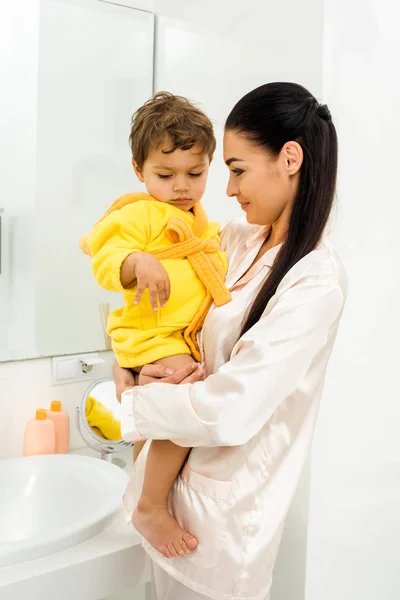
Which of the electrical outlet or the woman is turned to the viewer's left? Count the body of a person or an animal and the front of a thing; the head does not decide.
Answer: the woman

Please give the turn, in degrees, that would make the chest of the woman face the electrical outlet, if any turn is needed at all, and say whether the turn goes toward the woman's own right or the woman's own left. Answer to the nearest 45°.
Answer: approximately 45° to the woman's own right

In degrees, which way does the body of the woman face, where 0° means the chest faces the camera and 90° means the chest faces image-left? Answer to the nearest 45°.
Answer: approximately 90°

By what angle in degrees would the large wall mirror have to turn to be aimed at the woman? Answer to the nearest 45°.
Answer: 0° — it already faces them
